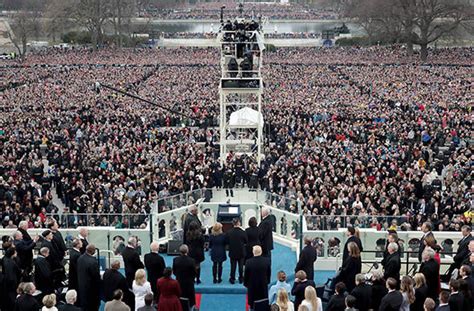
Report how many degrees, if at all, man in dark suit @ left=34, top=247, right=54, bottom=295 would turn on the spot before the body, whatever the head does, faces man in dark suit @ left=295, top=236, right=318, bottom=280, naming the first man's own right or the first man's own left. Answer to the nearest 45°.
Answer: approximately 45° to the first man's own right

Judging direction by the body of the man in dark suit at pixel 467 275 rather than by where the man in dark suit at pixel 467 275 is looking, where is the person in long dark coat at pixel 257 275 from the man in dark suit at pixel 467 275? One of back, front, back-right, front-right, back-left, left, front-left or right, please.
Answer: front-left

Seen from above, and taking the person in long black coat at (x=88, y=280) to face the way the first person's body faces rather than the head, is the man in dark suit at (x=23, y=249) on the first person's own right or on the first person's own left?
on the first person's own left

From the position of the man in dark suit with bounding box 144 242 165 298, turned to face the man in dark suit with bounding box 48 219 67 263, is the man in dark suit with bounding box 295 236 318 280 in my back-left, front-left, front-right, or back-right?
back-right

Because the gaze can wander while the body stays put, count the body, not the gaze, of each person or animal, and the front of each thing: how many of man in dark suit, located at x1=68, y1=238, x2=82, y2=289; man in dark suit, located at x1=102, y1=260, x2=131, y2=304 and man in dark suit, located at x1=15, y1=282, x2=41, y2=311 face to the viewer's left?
0

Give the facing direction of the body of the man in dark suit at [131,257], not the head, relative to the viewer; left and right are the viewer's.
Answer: facing away from the viewer and to the right of the viewer

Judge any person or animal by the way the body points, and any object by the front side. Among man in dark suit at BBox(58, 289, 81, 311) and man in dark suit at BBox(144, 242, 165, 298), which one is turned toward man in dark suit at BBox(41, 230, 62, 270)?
man in dark suit at BBox(58, 289, 81, 311)

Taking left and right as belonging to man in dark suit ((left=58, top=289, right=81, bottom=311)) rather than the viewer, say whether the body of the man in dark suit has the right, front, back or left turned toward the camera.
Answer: back

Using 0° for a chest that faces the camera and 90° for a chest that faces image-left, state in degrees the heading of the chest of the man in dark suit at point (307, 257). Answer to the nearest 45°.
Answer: approximately 135°

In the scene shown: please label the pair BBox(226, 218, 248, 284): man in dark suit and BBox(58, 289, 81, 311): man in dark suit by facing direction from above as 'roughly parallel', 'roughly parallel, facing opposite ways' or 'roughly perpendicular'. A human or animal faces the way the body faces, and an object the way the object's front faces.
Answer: roughly parallel

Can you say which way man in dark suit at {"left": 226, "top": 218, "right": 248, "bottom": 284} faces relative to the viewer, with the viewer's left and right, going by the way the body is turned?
facing away from the viewer

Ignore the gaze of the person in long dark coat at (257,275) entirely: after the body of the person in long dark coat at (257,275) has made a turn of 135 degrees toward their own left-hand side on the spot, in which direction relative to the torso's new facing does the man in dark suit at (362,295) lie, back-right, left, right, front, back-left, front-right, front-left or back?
left

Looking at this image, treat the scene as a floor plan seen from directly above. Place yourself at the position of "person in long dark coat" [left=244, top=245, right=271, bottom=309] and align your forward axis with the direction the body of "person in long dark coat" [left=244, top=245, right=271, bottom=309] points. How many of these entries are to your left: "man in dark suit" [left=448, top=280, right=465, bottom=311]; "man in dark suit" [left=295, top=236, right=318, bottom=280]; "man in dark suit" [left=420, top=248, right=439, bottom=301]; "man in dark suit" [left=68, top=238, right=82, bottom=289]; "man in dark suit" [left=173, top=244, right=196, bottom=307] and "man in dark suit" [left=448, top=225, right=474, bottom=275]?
2
